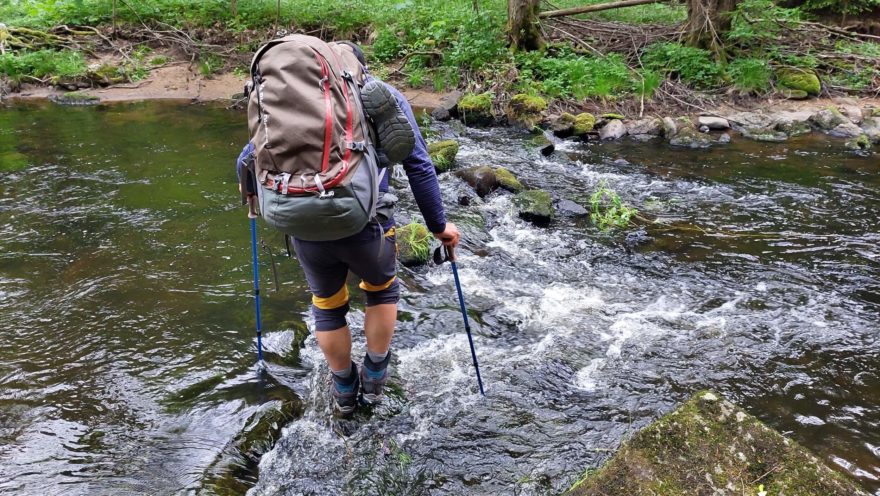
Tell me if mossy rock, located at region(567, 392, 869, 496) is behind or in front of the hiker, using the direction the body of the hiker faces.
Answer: behind

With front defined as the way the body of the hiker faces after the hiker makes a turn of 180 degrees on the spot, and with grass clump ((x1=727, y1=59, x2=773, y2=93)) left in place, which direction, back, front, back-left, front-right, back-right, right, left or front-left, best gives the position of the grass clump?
back-left

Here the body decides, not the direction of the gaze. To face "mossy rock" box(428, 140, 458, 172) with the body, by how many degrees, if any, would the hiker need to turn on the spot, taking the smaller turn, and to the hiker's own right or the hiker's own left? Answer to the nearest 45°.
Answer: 0° — they already face it

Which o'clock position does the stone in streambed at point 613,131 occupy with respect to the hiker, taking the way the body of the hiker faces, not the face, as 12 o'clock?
The stone in streambed is roughly at 1 o'clock from the hiker.

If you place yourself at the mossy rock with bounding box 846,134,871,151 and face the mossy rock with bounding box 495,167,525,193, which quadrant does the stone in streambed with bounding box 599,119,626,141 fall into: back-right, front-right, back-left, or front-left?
front-right

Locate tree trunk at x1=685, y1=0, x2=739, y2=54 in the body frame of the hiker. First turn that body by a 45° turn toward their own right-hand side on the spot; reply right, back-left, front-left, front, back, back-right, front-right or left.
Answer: front

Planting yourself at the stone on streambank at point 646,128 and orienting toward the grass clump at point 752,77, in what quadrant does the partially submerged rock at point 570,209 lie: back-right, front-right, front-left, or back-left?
back-right

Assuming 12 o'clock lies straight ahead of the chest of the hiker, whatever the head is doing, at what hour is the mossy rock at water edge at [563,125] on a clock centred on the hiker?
The mossy rock at water edge is roughly at 1 o'clock from the hiker.

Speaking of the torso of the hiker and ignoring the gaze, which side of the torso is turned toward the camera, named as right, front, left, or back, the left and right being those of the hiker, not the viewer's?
back

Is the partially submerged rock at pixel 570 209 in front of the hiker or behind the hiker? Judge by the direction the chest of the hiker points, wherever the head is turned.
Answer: in front

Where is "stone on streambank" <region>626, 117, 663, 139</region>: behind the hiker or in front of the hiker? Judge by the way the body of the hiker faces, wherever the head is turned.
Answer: in front

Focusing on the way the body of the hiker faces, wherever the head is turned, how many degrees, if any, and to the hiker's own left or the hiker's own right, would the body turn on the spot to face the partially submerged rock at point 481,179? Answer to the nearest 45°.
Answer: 0° — they already face it
